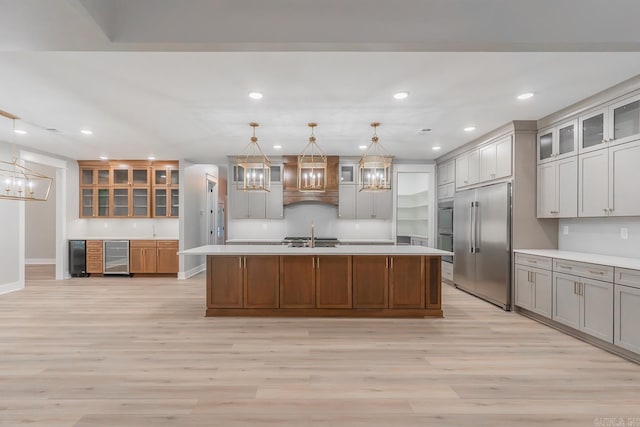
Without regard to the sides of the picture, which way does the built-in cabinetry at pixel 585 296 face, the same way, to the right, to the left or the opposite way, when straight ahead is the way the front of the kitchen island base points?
to the right

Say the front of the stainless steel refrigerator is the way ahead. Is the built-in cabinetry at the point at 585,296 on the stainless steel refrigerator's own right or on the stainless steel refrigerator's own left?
on the stainless steel refrigerator's own left

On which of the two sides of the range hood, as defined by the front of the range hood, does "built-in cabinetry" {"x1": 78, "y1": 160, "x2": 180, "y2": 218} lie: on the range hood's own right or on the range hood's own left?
on the range hood's own right

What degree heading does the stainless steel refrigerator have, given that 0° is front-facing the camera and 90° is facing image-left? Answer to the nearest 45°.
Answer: approximately 45°

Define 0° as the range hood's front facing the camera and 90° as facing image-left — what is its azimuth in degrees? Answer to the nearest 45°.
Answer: approximately 0°

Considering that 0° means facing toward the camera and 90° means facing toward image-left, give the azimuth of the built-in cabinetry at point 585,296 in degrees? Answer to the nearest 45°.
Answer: approximately 45°

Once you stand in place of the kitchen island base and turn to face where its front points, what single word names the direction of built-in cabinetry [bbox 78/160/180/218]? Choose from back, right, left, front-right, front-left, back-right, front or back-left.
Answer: back-right

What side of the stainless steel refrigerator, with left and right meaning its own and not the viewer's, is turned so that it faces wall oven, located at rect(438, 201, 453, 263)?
right

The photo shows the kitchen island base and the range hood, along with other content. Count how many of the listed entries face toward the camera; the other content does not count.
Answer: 2
